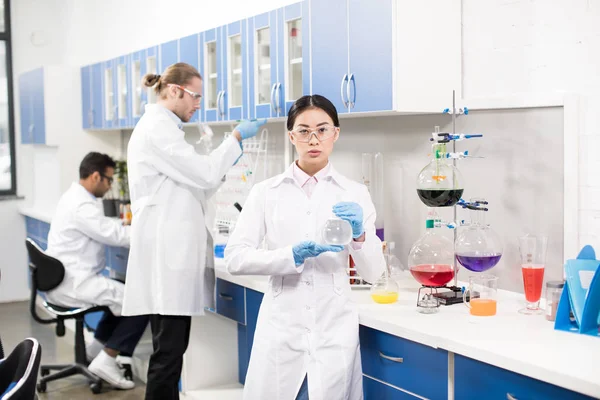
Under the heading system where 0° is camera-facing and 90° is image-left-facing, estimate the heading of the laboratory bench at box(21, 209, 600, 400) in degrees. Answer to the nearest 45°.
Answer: approximately 45°

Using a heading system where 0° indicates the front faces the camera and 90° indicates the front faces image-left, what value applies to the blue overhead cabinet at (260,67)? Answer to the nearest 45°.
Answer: approximately 45°

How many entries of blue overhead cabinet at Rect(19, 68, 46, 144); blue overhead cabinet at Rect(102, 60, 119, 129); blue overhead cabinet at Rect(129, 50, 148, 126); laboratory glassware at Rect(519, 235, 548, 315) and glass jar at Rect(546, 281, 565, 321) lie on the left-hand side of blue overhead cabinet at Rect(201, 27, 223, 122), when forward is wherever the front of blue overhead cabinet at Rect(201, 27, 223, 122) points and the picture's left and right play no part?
2

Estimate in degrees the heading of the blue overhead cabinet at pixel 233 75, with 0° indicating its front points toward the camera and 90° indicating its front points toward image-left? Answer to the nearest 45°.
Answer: approximately 45°

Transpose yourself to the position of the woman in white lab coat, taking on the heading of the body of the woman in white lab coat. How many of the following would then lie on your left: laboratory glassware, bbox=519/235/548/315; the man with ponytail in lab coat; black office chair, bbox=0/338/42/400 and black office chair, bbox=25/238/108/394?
1

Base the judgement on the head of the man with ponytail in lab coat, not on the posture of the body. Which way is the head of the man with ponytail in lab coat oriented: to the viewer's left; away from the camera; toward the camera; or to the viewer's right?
to the viewer's right

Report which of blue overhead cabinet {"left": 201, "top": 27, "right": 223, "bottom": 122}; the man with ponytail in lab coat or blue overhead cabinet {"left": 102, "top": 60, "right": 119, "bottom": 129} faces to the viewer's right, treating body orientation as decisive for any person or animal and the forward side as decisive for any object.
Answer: the man with ponytail in lab coat

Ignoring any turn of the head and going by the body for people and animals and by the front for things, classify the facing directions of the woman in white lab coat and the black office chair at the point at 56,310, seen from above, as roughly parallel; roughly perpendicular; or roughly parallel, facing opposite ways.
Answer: roughly perpendicular

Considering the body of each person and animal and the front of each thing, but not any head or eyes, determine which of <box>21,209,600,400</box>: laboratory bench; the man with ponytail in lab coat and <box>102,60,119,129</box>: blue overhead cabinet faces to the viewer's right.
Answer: the man with ponytail in lab coat

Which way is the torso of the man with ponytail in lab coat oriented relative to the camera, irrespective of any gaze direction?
to the viewer's right

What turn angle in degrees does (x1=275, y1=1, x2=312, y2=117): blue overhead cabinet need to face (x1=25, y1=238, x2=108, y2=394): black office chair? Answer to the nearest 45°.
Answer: approximately 90° to its right

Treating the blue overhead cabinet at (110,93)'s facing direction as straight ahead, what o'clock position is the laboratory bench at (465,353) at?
The laboratory bench is roughly at 10 o'clock from the blue overhead cabinet.
